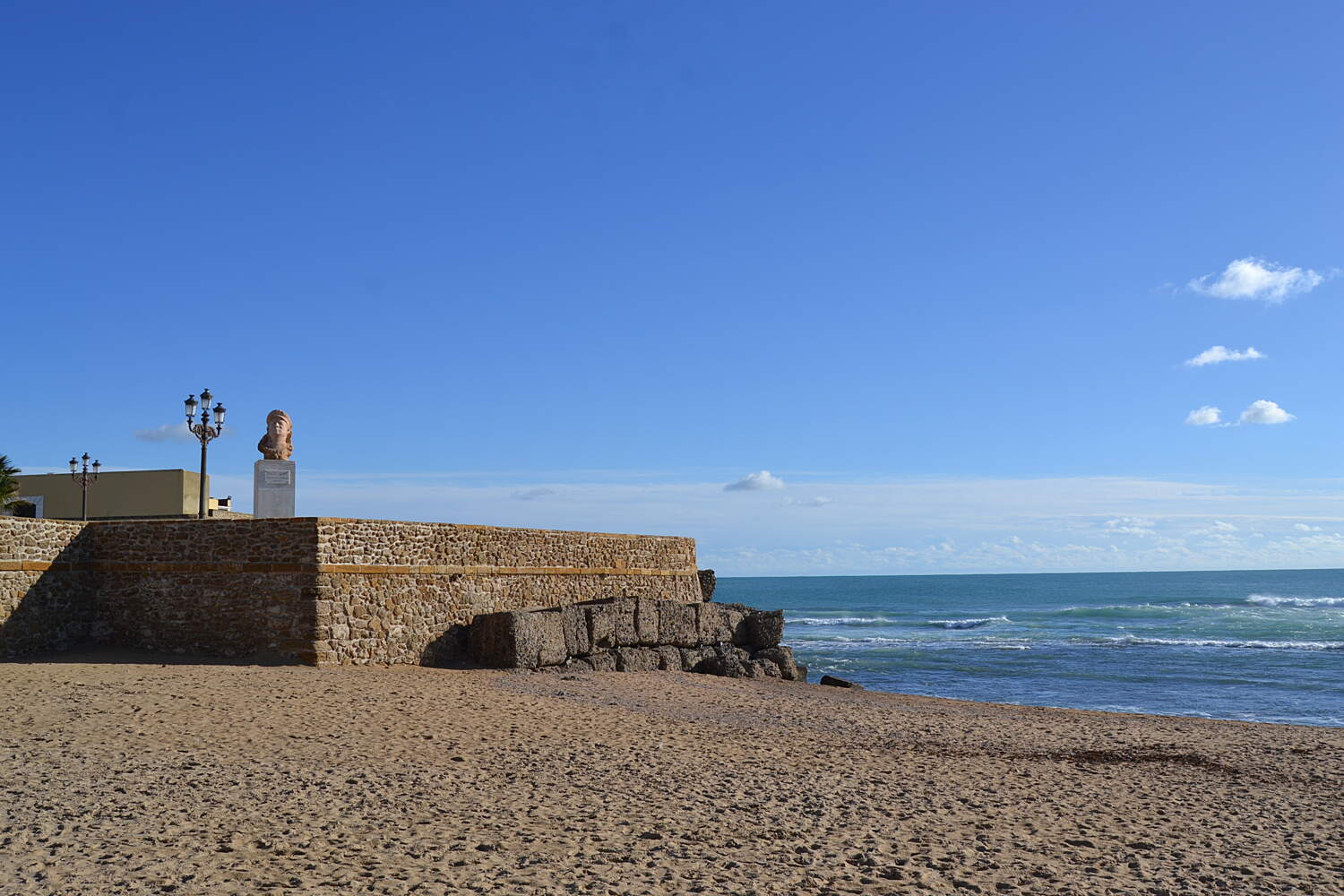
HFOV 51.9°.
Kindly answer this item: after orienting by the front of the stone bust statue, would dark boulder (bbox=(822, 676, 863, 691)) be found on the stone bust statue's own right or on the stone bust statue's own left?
on the stone bust statue's own left

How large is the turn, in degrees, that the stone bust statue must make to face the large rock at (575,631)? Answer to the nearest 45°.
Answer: approximately 45° to its left

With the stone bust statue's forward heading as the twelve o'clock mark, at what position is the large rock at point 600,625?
The large rock is roughly at 10 o'clock from the stone bust statue.

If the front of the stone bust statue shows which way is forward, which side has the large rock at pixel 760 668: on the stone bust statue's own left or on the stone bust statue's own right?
on the stone bust statue's own left

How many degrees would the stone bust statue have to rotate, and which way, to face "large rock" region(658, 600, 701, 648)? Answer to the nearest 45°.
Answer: approximately 90° to its left

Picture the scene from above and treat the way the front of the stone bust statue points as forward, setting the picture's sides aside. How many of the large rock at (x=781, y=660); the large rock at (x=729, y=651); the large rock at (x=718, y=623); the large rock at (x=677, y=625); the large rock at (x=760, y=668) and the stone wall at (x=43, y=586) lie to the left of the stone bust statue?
5

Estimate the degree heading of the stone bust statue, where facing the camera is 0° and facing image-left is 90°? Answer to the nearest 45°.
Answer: approximately 0°

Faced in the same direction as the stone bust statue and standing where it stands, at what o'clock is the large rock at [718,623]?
The large rock is roughly at 9 o'clock from the stone bust statue.

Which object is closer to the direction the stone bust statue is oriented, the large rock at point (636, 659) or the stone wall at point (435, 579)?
the stone wall

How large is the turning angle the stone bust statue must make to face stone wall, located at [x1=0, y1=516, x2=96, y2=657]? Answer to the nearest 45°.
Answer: approximately 45° to its right

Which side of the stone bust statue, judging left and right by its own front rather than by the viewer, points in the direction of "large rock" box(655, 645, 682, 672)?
left
